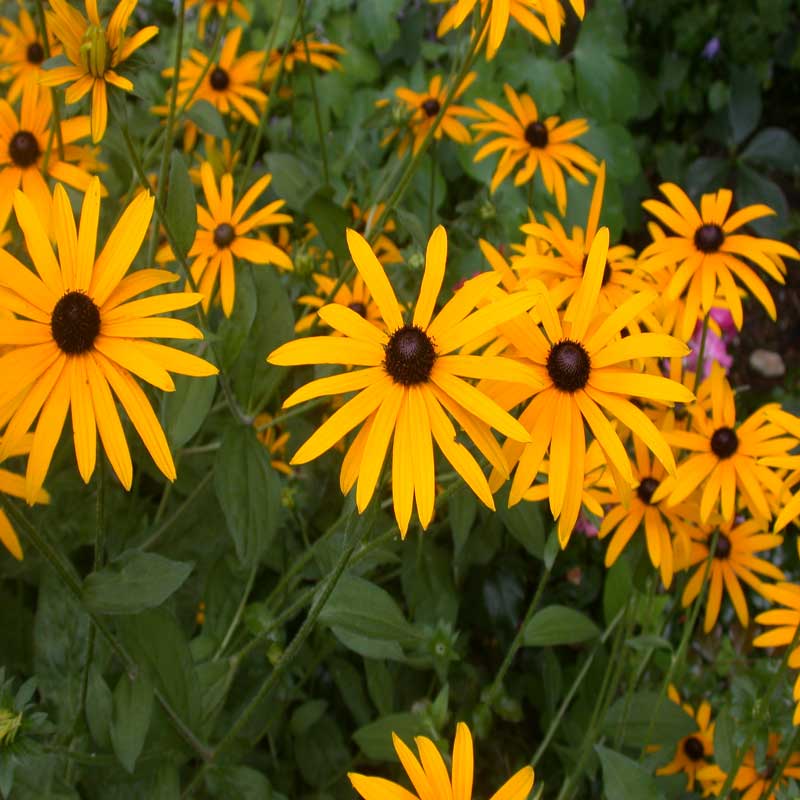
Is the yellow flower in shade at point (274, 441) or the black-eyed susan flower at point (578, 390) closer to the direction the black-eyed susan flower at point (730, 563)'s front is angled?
the black-eyed susan flower

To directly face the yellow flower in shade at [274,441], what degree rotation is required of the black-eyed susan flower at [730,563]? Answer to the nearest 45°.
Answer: approximately 90° to its right

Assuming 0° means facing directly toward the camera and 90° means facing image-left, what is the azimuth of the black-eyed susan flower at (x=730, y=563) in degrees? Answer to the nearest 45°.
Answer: approximately 0°

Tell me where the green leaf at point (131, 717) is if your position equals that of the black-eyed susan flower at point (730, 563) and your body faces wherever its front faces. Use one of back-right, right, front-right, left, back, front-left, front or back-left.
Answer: front-right

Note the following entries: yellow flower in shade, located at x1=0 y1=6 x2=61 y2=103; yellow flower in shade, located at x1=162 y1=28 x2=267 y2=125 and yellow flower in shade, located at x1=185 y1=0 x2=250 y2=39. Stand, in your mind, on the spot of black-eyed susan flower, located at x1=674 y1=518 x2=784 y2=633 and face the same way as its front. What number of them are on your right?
3

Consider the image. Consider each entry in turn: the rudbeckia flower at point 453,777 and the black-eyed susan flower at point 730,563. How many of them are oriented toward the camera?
2

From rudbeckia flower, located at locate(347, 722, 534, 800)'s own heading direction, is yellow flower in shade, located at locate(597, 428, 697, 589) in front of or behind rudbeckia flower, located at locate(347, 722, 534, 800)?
behind

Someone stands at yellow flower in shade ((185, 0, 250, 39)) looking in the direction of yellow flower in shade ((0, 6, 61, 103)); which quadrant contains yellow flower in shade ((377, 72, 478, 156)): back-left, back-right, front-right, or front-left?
back-left

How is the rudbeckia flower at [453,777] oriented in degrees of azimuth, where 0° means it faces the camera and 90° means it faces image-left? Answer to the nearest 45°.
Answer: approximately 0°

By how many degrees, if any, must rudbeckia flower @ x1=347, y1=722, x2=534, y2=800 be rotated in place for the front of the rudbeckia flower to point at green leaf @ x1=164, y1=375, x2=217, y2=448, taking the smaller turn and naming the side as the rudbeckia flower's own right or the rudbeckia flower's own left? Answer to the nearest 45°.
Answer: approximately 135° to the rudbeckia flower's own right
